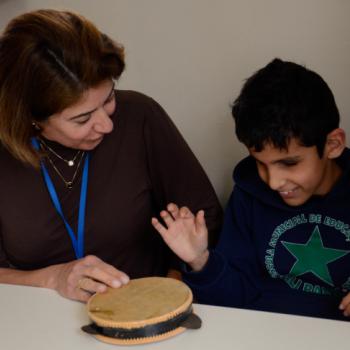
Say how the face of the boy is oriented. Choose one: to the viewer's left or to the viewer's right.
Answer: to the viewer's left

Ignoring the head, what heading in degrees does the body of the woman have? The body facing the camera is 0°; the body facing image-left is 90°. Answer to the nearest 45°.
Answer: approximately 0°

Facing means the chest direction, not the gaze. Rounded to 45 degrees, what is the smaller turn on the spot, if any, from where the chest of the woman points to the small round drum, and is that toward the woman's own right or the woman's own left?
0° — they already face it

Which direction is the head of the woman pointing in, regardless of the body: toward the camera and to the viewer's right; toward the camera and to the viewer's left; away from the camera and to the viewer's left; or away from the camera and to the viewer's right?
toward the camera and to the viewer's right
